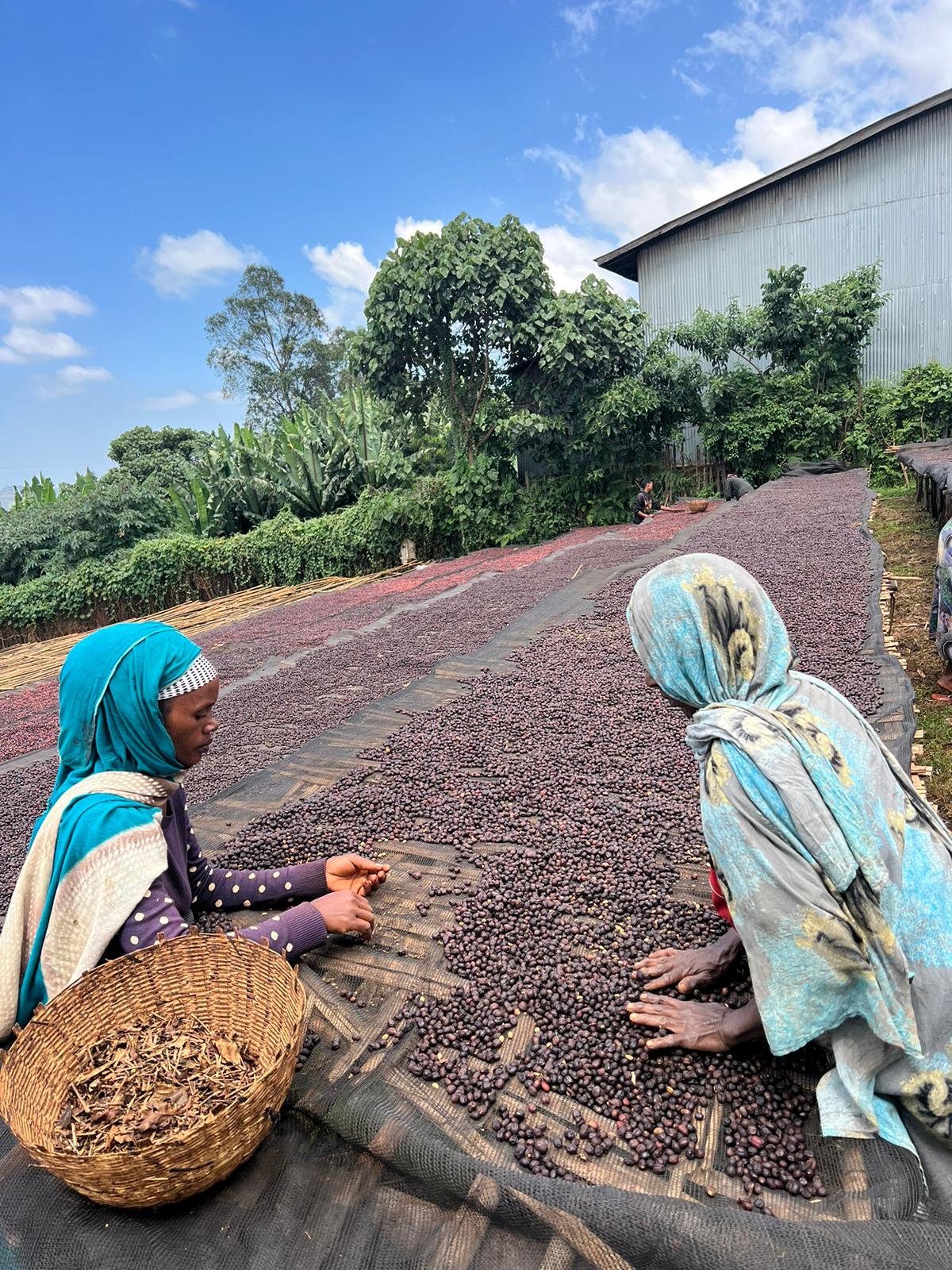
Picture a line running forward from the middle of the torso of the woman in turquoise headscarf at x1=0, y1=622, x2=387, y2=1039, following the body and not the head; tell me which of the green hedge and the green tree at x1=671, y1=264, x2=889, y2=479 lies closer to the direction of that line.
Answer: the green tree

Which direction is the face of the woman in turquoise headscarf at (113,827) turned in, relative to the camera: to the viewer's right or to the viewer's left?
to the viewer's right

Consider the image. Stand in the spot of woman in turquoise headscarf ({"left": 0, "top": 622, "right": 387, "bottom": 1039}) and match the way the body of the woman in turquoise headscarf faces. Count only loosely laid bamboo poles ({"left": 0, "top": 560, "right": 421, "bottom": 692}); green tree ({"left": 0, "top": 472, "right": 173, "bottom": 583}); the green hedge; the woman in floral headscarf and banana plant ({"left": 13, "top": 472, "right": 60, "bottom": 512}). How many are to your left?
4

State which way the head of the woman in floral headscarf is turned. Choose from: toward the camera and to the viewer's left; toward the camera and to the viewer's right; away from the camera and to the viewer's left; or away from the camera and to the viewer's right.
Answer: away from the camera and to the viewer's left

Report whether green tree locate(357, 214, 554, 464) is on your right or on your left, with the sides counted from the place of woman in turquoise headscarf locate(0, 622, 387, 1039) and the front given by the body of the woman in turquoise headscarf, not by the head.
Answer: on your left

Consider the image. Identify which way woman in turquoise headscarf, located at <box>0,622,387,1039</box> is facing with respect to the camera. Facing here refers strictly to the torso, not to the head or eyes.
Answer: to the viewer's right

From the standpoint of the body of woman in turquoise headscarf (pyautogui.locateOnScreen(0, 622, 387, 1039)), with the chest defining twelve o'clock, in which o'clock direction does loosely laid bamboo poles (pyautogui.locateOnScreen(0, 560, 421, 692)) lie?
The loosely laid bamboo poles is roughly at 9 o'clock from the woman in turquoise headscarf.

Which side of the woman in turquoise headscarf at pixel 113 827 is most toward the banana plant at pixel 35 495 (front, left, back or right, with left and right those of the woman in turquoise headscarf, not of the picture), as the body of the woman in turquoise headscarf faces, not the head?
left

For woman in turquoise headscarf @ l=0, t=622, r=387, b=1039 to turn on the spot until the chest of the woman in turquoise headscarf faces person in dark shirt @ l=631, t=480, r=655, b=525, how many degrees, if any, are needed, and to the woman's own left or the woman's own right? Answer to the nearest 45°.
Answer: approximately 45° to the woman's own left
